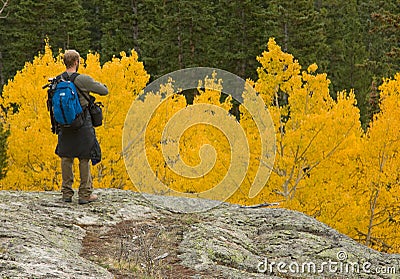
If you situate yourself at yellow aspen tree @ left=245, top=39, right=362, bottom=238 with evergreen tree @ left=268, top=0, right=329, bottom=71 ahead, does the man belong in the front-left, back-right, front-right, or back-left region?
back-left

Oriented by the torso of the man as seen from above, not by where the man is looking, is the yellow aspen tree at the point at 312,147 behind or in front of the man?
in front

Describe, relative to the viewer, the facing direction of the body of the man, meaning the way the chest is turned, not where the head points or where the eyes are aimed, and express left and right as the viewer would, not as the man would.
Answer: facing away from the viewer and to the right of the viewer

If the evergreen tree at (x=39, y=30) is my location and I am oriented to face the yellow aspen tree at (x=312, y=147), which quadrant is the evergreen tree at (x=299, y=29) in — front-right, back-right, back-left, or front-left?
front-left

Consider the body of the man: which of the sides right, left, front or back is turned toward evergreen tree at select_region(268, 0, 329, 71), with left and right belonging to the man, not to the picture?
front

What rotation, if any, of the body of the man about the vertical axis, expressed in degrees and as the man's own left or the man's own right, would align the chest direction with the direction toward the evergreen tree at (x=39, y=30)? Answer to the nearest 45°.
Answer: approximately 45° to the man's own left

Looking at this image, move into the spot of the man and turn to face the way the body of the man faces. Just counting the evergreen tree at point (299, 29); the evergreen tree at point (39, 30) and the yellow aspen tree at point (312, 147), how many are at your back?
0
